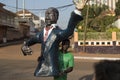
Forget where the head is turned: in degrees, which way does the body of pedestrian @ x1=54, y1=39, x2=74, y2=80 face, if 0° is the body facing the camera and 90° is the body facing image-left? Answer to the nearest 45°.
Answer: approximately 45°

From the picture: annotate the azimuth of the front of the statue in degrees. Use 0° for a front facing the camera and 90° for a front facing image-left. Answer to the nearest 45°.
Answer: approximately 45°
